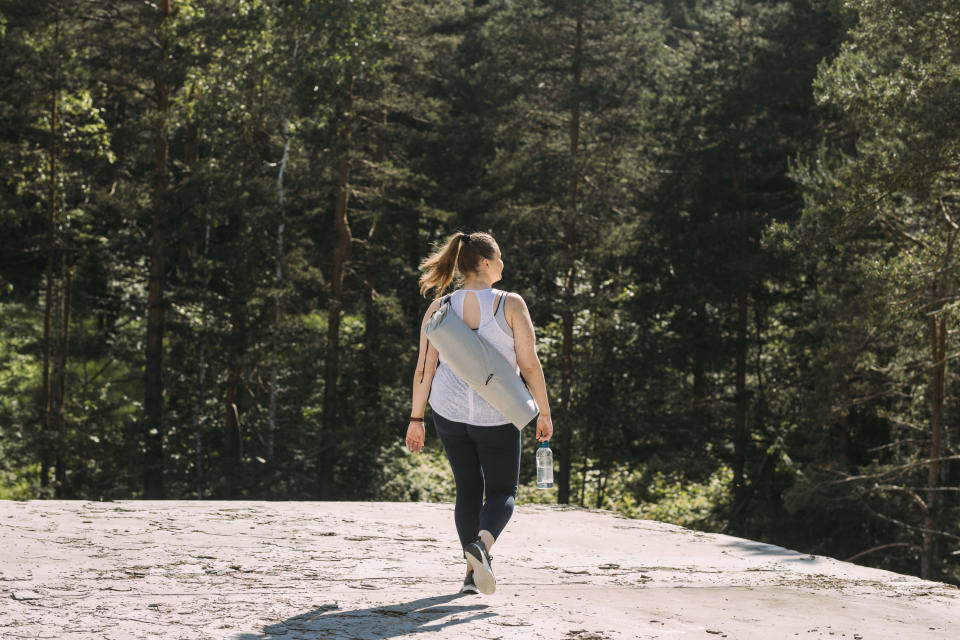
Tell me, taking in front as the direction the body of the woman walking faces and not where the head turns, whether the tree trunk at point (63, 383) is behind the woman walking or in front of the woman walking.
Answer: in front

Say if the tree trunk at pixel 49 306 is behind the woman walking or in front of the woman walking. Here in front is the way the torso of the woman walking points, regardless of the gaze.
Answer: in front

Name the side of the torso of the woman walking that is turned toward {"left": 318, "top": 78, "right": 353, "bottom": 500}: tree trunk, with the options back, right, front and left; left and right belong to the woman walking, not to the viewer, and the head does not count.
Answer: front

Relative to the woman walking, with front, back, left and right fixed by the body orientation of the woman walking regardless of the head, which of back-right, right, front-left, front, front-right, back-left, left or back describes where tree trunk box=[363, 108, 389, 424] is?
front

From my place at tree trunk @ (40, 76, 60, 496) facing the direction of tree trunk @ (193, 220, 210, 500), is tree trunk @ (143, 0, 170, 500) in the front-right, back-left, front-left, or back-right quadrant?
front-right

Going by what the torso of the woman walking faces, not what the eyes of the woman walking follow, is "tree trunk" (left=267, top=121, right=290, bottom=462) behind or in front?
in front

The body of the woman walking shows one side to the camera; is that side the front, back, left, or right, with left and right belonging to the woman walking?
back

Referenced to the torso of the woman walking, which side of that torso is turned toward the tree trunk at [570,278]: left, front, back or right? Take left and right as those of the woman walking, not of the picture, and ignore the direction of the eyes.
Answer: front

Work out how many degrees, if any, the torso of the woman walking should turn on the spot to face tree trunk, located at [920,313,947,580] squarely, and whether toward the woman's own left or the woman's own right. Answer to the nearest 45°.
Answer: approximately 45° to the woman's own right
